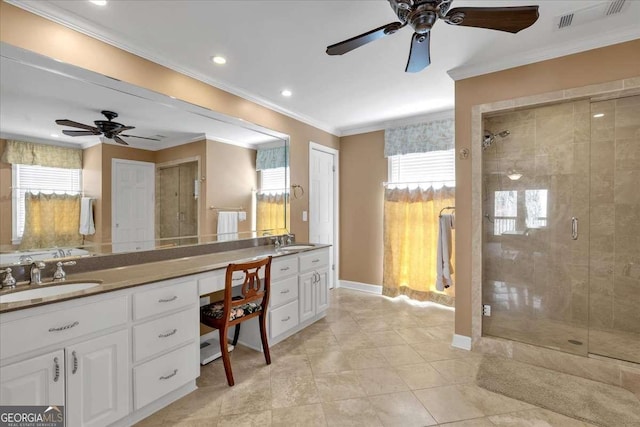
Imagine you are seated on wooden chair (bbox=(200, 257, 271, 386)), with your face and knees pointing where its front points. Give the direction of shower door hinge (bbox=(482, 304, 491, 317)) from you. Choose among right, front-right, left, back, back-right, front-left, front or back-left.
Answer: back-right

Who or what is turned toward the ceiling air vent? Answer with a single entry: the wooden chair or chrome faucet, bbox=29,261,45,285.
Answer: the chrome faucet

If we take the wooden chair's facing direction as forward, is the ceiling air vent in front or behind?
behind

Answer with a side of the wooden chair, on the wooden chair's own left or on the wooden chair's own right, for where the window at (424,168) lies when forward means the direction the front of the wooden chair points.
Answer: on the wooden chair's own right

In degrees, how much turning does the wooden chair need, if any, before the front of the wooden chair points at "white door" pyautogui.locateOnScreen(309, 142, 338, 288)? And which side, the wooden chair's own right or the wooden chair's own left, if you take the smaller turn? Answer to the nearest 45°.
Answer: approximately 90° to the wooden chair's own right

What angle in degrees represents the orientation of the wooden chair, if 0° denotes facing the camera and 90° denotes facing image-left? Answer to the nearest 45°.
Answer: approximately 135°

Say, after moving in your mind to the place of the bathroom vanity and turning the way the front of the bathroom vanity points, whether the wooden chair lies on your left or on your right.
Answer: on your left

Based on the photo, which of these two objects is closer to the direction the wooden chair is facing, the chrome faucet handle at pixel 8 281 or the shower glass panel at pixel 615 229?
the chrome faucet handle

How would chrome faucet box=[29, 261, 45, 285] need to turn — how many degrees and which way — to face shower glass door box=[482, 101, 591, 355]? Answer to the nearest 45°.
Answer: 0° — it already faces it

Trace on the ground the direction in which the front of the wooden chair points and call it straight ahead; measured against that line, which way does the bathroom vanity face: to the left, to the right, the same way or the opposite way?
the opposite way

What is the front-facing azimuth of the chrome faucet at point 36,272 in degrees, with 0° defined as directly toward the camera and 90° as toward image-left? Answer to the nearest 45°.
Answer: approximately 315°
